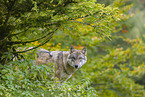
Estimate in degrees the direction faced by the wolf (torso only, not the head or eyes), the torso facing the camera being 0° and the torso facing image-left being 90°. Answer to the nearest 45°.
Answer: approximately 315°
